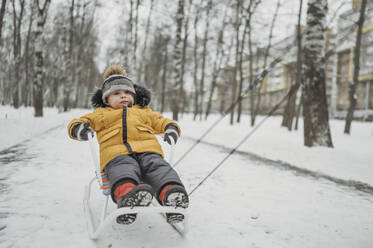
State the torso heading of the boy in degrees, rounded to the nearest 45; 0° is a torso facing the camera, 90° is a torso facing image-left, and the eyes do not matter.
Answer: approximately 0°

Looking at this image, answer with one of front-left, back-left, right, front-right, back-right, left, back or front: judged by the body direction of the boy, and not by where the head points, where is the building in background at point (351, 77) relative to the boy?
back-left
